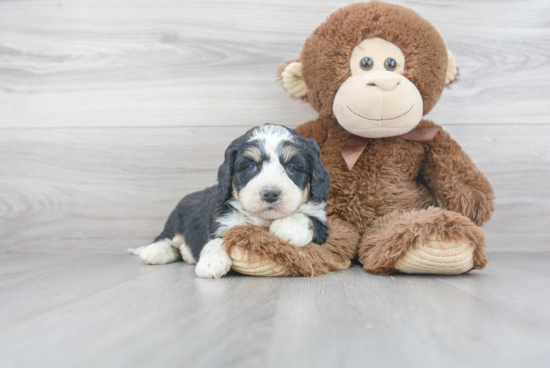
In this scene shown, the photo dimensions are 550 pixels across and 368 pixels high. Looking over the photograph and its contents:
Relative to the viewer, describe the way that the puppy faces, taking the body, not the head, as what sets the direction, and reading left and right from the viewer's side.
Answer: facing the viewer and to the right of the viewer

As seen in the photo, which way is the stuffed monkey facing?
toward the camera
